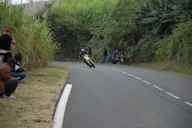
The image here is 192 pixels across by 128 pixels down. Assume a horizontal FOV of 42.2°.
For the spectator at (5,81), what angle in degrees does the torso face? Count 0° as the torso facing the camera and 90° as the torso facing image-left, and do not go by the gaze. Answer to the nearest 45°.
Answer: approximately 270°
